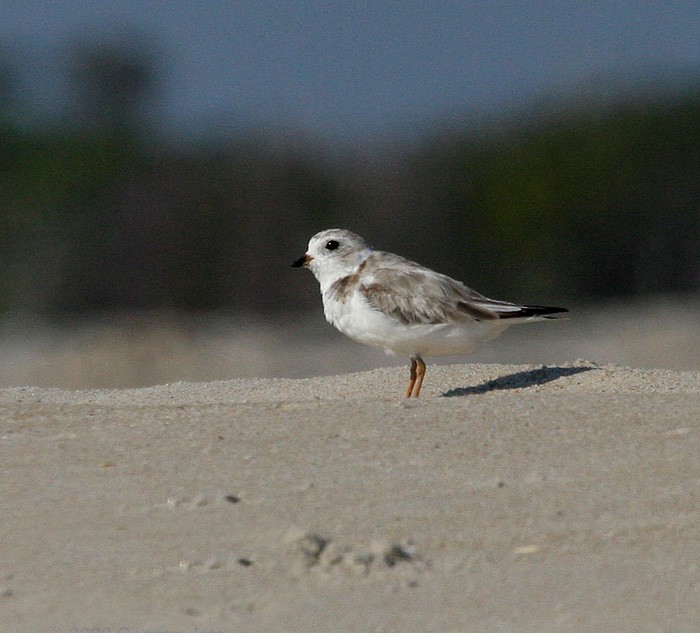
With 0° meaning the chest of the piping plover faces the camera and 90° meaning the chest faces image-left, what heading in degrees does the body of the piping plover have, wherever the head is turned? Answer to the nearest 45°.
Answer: approximately 90°
